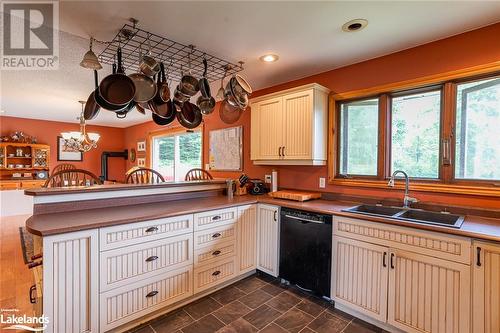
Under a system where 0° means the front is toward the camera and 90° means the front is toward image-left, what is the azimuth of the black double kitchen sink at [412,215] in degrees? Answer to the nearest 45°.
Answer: approximately 45°

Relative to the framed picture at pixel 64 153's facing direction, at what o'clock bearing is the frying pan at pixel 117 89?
The frying pan is roughly at 12 o'clock from the framed picture.

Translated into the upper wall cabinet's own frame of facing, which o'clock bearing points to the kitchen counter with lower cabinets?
The kitchen counter with lower cabinets is roughly at 12 o'clock from the upper wall cabinet.

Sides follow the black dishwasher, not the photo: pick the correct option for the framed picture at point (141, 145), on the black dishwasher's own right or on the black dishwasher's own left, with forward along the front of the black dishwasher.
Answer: on the black dishwasher's own right

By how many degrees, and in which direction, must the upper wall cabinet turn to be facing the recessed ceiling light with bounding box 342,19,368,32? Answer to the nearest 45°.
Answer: approximately 90° to its left

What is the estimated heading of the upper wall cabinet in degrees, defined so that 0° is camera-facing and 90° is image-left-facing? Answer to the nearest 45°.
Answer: approximately 45°

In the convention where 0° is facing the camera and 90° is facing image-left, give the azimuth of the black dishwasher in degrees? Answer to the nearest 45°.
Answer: approximately 45°

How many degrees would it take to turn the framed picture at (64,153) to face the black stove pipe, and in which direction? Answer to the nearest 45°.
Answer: approximately 90° to its left
